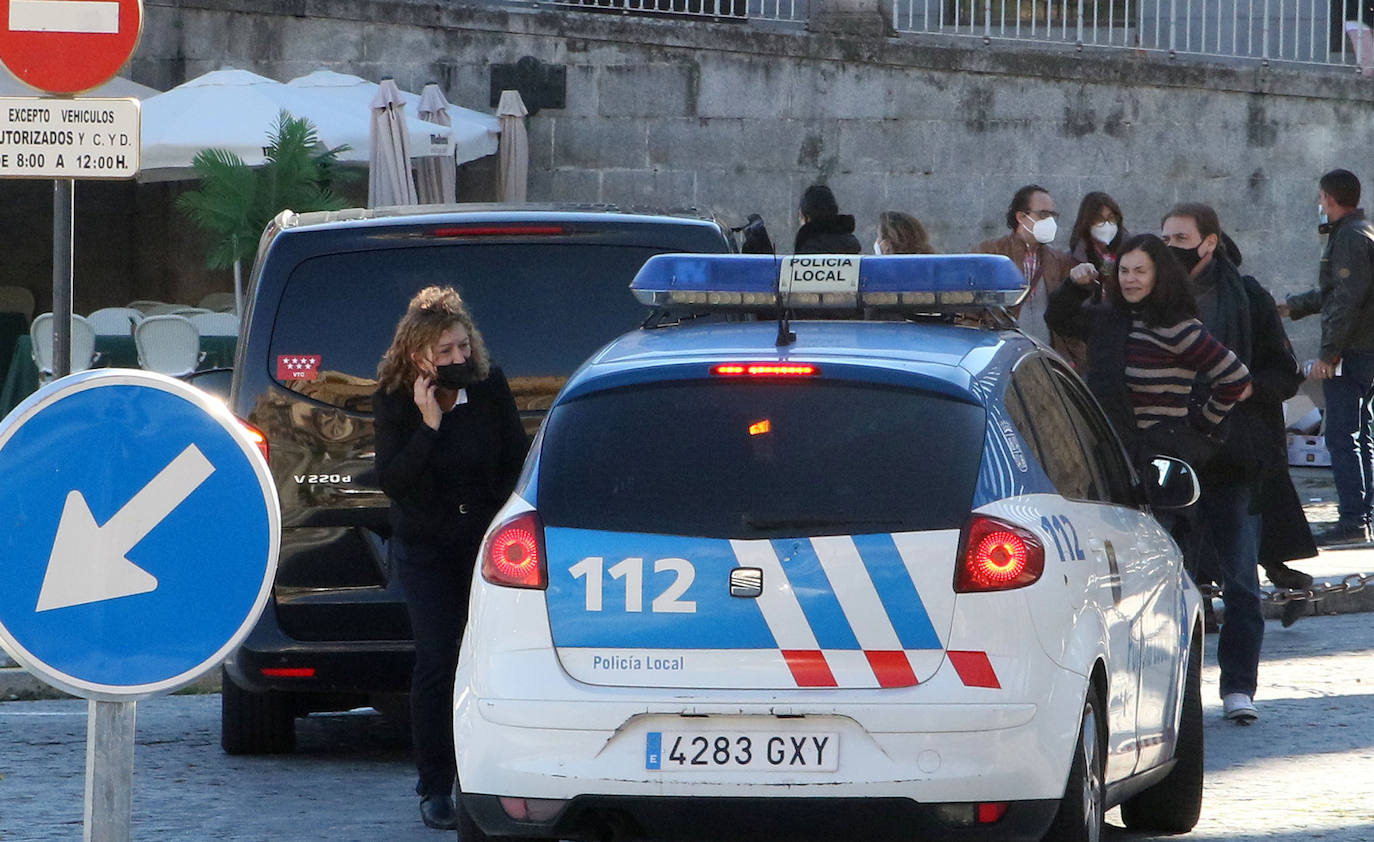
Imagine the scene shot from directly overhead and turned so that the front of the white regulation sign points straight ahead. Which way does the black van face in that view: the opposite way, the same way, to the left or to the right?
the opposite way

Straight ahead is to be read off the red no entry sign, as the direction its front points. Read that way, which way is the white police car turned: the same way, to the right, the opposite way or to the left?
the opposite way

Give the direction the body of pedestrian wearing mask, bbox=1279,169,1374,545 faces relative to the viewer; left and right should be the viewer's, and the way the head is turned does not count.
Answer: facing to the left of the viewer

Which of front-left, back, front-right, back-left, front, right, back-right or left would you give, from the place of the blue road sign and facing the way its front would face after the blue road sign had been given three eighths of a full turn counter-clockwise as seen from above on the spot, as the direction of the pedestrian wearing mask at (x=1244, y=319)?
front

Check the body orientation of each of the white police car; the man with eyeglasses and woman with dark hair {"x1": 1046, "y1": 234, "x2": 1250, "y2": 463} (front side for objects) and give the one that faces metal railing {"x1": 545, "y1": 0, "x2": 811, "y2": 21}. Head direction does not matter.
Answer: the white police car

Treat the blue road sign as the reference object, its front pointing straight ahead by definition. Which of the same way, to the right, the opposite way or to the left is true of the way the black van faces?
the opposite way

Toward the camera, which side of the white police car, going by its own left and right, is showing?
back

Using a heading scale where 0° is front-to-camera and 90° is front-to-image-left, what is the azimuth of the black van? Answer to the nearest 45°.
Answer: approximately 180°

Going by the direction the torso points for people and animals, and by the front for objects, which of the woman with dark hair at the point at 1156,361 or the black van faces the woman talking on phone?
the woman with dark hair

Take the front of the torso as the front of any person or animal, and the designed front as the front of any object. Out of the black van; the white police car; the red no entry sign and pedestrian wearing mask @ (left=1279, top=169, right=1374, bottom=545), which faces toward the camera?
the red no entry sign
